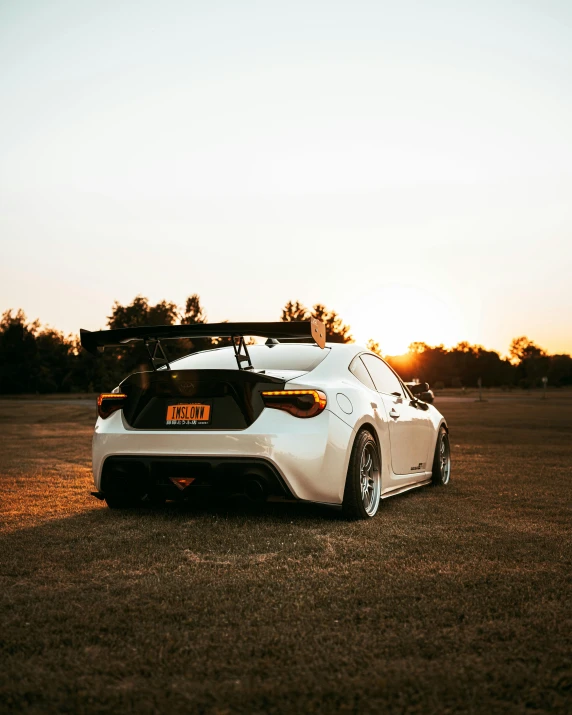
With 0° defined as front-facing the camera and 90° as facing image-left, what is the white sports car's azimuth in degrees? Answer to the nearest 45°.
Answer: approximately 225°
